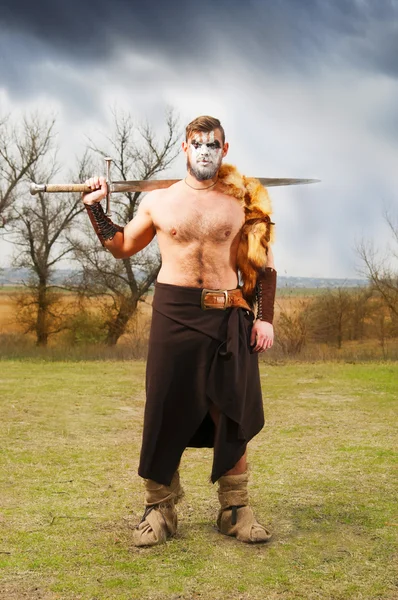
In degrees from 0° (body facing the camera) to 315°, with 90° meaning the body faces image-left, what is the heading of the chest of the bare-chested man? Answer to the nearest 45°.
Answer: approximately 0°
